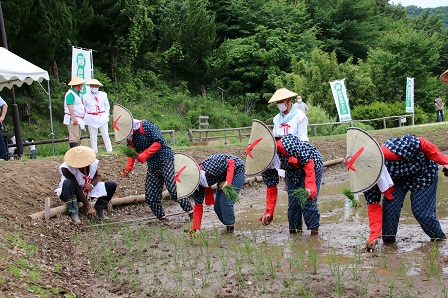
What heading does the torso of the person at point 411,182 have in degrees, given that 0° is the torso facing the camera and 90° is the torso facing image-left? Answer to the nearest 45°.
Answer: approximately 45°

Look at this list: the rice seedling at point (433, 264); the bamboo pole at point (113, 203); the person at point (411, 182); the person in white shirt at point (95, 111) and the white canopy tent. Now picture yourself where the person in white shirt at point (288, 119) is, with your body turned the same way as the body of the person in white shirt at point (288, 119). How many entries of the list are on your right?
3

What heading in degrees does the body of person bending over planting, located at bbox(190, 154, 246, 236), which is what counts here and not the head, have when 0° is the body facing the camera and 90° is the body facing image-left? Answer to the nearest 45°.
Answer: approximately 45°

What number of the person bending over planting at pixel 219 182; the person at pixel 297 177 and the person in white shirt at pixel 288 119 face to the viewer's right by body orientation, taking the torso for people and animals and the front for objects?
0

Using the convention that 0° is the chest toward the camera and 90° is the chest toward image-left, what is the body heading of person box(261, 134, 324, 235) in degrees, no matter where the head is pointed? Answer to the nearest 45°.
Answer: approximately 45°

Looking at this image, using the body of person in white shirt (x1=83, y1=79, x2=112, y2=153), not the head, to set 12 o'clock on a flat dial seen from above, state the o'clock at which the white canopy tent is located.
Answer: The white canopy tent is roughly at 3 o'clock from the person in white shirt.

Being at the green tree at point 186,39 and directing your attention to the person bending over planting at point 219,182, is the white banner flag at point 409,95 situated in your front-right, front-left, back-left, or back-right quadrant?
front-left

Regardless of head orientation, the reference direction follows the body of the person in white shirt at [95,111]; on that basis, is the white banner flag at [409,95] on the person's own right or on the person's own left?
on the person's own left

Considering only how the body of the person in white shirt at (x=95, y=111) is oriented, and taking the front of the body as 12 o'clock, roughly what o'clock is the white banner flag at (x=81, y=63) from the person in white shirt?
The white banner flag is roughly at 6 o'clock from the person in white shirt.

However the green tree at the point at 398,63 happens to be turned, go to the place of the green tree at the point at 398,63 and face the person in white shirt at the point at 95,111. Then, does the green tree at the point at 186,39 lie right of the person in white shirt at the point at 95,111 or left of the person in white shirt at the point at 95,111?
right

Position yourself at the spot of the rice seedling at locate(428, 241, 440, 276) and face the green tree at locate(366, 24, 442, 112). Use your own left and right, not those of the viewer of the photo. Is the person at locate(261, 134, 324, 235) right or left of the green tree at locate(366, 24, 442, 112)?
left

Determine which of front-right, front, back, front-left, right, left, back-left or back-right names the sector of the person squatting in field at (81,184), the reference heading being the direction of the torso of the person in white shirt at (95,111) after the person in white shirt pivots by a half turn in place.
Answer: back

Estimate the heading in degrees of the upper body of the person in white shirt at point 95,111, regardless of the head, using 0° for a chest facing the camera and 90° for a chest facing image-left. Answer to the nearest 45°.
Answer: approximately 0°

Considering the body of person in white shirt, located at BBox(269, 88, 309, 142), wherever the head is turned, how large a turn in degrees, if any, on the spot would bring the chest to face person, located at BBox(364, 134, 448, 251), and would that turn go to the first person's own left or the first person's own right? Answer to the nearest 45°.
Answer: approximately 90° to the first person's own left

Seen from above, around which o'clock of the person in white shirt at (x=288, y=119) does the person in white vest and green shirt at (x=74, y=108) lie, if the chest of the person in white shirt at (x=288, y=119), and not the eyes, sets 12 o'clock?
the person in white vest and green shirt at (x=74, y=108) is roughly at 3 o'clock from the person in white shirt at (x=288, y=119).
